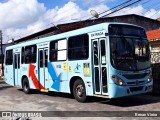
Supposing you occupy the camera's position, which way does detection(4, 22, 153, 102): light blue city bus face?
facing the viewer and to the right of the viewer
